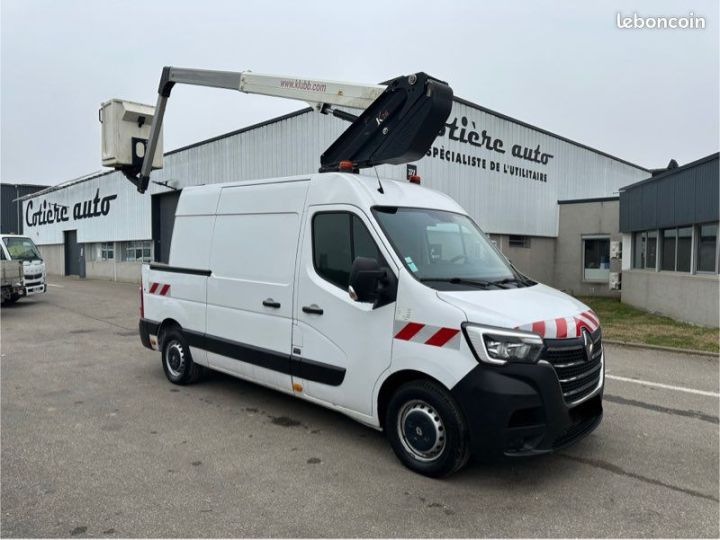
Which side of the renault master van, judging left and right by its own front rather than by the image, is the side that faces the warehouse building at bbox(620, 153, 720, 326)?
left

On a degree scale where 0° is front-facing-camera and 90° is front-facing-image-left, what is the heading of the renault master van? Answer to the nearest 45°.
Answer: approximately 315°

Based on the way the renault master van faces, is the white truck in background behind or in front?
behind

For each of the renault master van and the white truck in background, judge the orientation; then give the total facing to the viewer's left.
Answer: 0

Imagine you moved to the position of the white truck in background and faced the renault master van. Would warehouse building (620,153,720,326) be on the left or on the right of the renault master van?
left

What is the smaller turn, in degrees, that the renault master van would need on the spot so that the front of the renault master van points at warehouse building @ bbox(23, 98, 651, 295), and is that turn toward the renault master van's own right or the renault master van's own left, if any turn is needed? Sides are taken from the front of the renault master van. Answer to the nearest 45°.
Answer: approximately 135° to the renault master van's own left

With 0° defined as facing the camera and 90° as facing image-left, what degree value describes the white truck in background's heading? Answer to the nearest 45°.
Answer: approximately 315°
